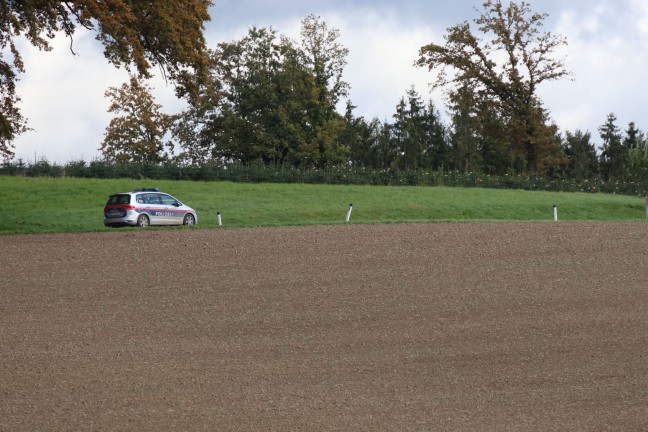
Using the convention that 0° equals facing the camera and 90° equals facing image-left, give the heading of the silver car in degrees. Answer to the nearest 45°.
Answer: approximately 225°
